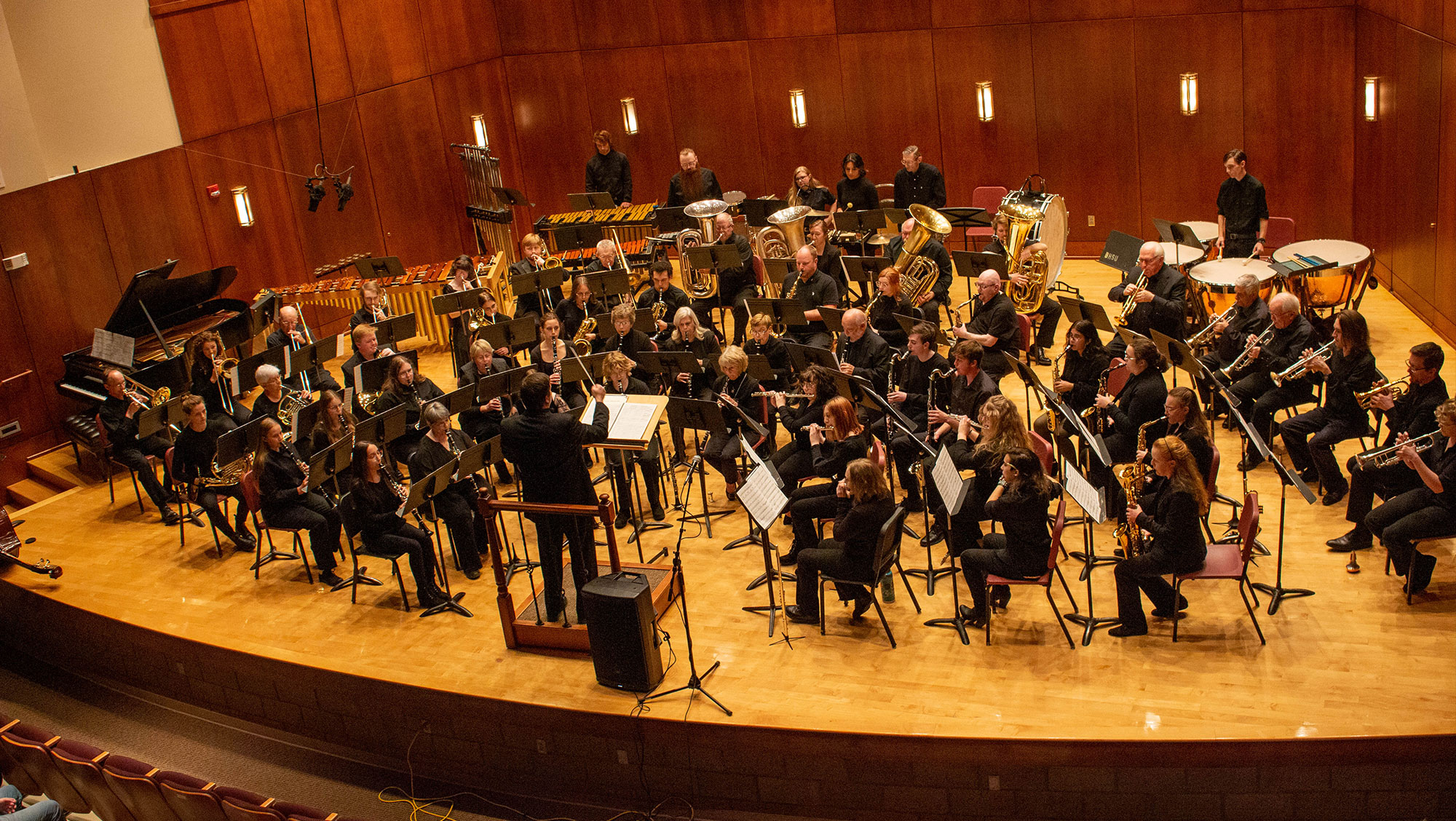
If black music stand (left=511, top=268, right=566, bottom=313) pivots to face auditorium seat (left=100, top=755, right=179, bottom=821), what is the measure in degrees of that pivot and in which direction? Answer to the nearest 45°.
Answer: approximately 135° to its left

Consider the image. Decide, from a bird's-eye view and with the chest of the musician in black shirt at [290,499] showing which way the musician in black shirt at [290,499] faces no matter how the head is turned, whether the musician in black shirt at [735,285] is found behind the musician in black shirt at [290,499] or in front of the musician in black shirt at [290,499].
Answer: in front

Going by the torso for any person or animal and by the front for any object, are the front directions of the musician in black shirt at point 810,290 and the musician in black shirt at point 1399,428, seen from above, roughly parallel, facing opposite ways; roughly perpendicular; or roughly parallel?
roughly perpendicular

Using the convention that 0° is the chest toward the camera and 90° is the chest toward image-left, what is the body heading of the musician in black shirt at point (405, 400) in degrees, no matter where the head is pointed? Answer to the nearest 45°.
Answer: approximately 315°

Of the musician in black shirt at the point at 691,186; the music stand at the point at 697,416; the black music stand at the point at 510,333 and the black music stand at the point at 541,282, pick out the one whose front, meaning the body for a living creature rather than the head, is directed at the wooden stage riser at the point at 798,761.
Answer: the musician in black shirt

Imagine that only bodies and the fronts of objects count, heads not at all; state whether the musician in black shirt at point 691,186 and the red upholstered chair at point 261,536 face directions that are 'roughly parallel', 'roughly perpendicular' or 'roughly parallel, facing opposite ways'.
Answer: roughly perpendicular

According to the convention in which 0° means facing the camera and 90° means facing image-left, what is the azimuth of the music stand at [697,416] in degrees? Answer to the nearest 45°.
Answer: approximately 180°

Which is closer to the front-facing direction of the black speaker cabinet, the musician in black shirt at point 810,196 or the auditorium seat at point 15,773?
the auditorium seat

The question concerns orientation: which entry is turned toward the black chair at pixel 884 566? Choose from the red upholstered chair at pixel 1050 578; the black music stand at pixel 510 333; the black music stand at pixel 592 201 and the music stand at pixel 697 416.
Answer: the red upholstered chair

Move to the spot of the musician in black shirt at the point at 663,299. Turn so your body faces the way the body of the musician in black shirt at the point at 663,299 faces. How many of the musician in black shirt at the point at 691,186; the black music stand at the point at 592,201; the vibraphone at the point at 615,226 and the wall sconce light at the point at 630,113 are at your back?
4

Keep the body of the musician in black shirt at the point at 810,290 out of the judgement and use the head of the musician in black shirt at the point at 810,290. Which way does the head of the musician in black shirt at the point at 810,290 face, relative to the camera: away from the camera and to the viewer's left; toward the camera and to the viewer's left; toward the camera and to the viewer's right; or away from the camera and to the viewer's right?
toward the camera and to the viewer's left

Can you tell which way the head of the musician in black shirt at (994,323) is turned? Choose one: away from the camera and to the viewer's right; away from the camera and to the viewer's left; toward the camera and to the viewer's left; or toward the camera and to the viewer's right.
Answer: toward the camera and to the viewer's left

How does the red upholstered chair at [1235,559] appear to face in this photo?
to the viewer's left

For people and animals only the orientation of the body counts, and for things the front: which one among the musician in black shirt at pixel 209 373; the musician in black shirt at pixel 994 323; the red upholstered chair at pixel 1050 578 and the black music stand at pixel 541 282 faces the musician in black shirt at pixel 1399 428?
the musician in black shirt at pixel 209 373

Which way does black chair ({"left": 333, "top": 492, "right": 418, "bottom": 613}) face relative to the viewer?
to the viewer's right

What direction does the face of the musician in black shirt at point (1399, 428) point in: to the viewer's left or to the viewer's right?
to the viewer's left

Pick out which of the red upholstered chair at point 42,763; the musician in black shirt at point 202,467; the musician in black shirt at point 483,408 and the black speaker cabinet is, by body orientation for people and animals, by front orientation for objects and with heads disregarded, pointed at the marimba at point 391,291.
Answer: the red upholstered chair

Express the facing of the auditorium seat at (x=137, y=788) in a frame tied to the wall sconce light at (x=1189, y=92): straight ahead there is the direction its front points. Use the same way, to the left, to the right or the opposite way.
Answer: the opposite way
